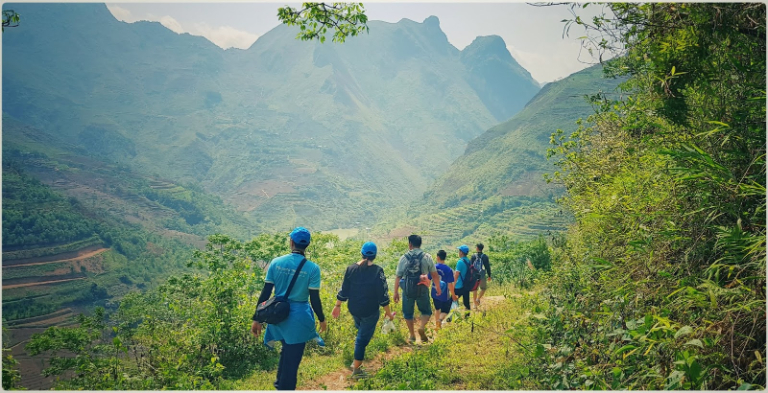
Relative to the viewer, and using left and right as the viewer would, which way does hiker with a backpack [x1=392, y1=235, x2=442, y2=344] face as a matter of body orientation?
facing away from the viewer

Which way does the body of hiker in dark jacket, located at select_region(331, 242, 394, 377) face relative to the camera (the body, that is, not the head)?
away from the camera

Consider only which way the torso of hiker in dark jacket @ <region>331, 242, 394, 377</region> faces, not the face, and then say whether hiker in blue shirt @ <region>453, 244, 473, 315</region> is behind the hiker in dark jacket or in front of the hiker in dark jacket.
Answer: in front

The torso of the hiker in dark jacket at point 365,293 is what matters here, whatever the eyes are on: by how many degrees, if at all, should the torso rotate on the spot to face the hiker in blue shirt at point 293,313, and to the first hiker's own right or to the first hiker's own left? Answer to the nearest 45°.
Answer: approximately 135° to the first hiker's own left

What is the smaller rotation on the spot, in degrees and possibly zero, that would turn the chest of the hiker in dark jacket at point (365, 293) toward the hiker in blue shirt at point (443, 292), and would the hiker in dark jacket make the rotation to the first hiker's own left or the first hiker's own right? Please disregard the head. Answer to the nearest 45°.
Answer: approximately 45° to the first hiker's own right
